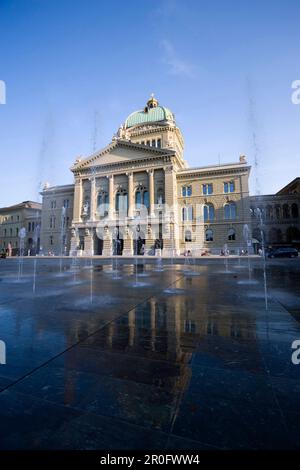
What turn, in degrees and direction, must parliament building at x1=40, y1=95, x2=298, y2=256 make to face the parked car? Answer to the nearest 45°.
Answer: approximately 90° to its left

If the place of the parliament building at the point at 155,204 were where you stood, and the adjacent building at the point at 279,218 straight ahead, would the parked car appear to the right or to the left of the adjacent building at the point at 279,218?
right

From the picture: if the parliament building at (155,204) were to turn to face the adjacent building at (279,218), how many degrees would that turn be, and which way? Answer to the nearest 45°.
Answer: approximately 135° to its left

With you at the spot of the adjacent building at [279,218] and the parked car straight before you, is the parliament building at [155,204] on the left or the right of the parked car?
right

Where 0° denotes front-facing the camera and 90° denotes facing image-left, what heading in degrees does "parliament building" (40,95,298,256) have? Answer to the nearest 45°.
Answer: approximately 45°
